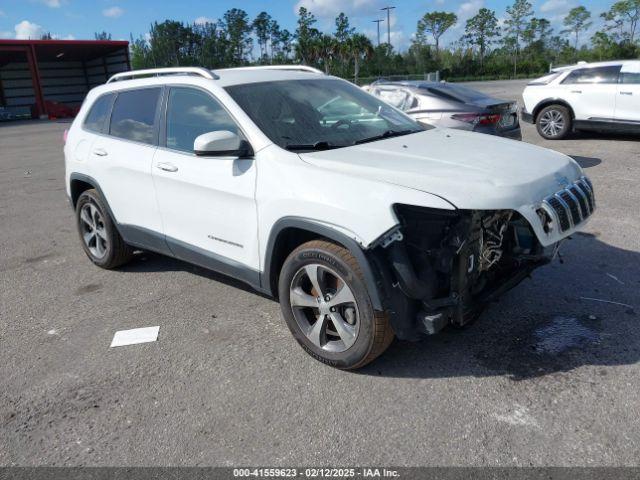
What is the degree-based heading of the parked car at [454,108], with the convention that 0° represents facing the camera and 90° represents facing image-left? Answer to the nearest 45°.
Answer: approximately 135°

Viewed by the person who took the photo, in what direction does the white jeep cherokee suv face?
facing the viewer and to the right of the viewer

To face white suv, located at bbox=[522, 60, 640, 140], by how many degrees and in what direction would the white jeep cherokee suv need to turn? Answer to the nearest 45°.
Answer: approximately 90° to its left

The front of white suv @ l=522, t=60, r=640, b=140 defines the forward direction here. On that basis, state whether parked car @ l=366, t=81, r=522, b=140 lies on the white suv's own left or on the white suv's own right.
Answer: on the white suv's own right

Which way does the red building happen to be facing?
toward the camera

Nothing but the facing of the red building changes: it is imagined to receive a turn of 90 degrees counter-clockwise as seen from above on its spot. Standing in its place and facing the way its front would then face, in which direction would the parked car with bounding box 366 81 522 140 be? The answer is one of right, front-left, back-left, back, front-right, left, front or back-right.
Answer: right

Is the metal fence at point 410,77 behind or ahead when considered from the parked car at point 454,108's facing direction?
ahead

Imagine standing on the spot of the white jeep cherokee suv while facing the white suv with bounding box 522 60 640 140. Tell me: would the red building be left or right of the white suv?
left

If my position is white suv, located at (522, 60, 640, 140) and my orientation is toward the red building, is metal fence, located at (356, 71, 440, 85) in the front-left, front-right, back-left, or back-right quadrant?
front-right

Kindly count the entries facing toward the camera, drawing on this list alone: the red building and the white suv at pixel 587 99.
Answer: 1

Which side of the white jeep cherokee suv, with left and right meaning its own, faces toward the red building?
back

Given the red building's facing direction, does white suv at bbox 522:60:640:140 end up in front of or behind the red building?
in front

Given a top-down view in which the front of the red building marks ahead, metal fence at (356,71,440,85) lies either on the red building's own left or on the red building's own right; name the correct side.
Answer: on the red building's own left

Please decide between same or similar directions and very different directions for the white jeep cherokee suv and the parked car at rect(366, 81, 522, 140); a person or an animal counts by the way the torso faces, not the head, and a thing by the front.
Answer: very different directions
